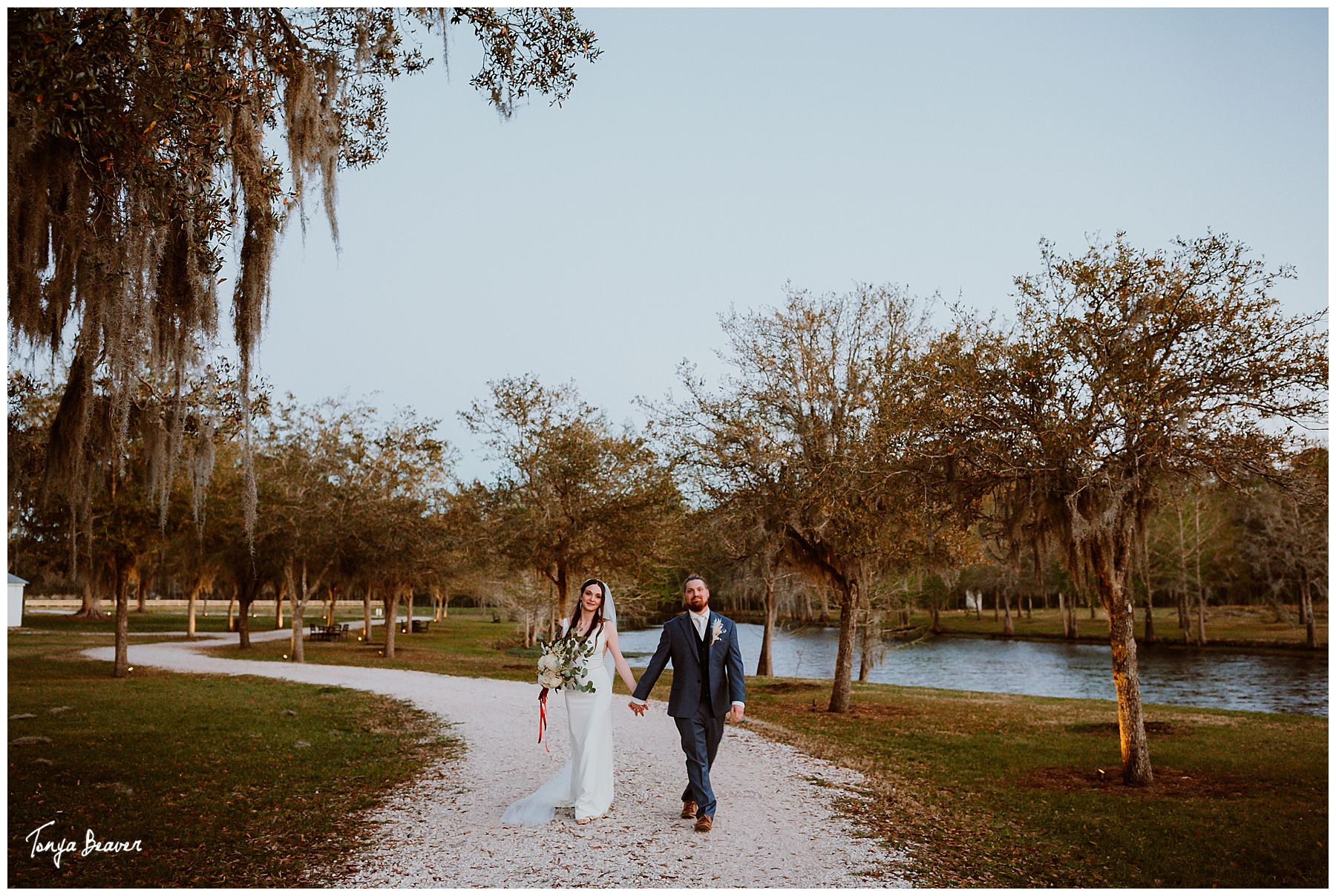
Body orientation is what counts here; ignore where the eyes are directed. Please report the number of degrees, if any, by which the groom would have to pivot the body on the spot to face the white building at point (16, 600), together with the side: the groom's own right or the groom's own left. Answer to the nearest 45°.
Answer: approximately 135° to the groom's own right

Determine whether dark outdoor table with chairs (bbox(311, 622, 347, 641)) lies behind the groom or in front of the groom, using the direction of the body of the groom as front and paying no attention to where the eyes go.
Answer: behind

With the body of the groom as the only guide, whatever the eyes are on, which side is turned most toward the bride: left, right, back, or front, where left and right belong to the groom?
right

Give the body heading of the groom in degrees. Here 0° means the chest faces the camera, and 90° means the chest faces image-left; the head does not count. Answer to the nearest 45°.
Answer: approximately 0°

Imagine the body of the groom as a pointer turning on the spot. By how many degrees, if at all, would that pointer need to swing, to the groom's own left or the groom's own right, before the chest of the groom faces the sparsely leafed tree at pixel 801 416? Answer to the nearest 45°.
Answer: approximately 180°
